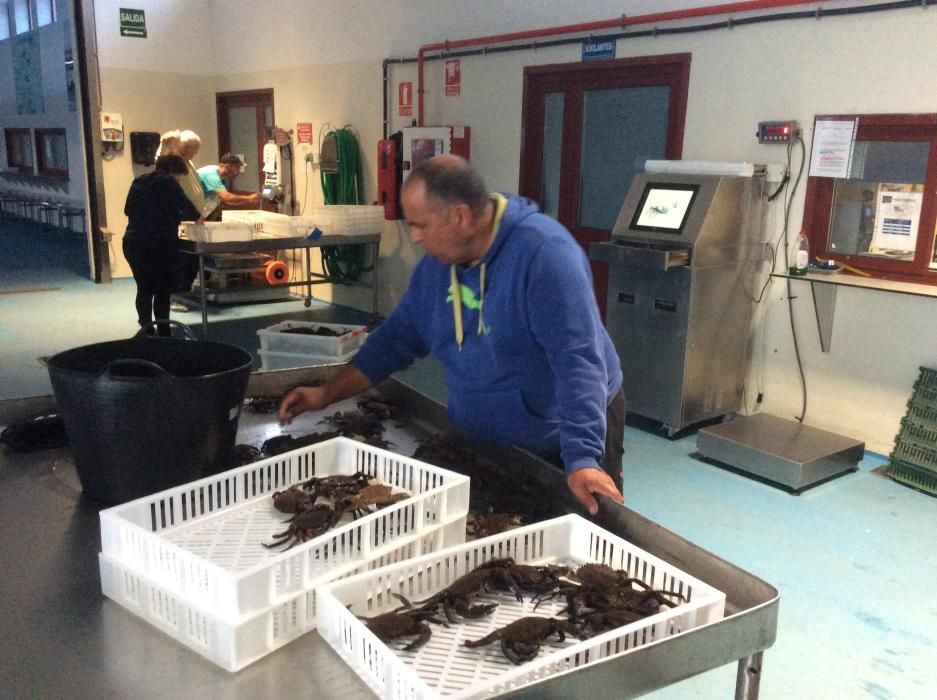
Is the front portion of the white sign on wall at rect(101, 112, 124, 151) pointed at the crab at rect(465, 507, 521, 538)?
yes

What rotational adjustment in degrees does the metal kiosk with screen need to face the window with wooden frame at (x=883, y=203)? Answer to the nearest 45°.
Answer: approximately 135° to its left

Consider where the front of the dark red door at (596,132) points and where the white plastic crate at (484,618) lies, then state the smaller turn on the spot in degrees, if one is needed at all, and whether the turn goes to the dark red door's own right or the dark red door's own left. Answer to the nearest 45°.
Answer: approximately 45° to the dark red door's own left

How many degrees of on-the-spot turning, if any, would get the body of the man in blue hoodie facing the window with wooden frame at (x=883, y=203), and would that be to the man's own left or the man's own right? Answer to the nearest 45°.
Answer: approximately 180°

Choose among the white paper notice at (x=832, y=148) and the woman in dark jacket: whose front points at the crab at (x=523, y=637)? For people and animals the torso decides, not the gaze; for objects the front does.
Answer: the white paper notice

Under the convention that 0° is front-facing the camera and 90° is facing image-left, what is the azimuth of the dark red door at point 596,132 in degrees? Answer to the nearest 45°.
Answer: approximately 45°

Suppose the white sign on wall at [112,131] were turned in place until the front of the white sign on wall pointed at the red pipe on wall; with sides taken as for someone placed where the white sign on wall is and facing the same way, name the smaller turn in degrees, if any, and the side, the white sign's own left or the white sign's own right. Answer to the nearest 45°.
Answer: approximately 45° to the white sign's own left

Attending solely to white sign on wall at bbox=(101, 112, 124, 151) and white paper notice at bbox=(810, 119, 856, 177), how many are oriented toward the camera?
2

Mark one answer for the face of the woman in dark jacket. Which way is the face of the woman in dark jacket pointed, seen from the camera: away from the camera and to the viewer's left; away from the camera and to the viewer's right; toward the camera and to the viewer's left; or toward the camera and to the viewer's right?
away from the camera and to the viewer's right

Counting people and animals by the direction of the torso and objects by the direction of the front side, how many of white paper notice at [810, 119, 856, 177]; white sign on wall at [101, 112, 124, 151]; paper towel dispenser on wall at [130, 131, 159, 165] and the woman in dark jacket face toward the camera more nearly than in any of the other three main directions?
3

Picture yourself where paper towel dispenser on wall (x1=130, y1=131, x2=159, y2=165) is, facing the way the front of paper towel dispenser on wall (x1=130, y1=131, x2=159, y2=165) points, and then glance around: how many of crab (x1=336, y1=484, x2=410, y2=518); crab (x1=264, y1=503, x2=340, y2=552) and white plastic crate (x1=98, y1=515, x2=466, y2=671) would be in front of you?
3

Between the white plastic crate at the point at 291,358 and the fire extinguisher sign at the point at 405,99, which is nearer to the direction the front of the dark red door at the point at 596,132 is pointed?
the white plastic crate
